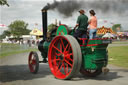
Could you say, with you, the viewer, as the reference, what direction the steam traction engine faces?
facing away from the viewer and to the left of the viewer

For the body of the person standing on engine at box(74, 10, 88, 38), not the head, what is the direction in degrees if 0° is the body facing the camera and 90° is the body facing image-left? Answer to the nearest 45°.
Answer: approximately 135°
